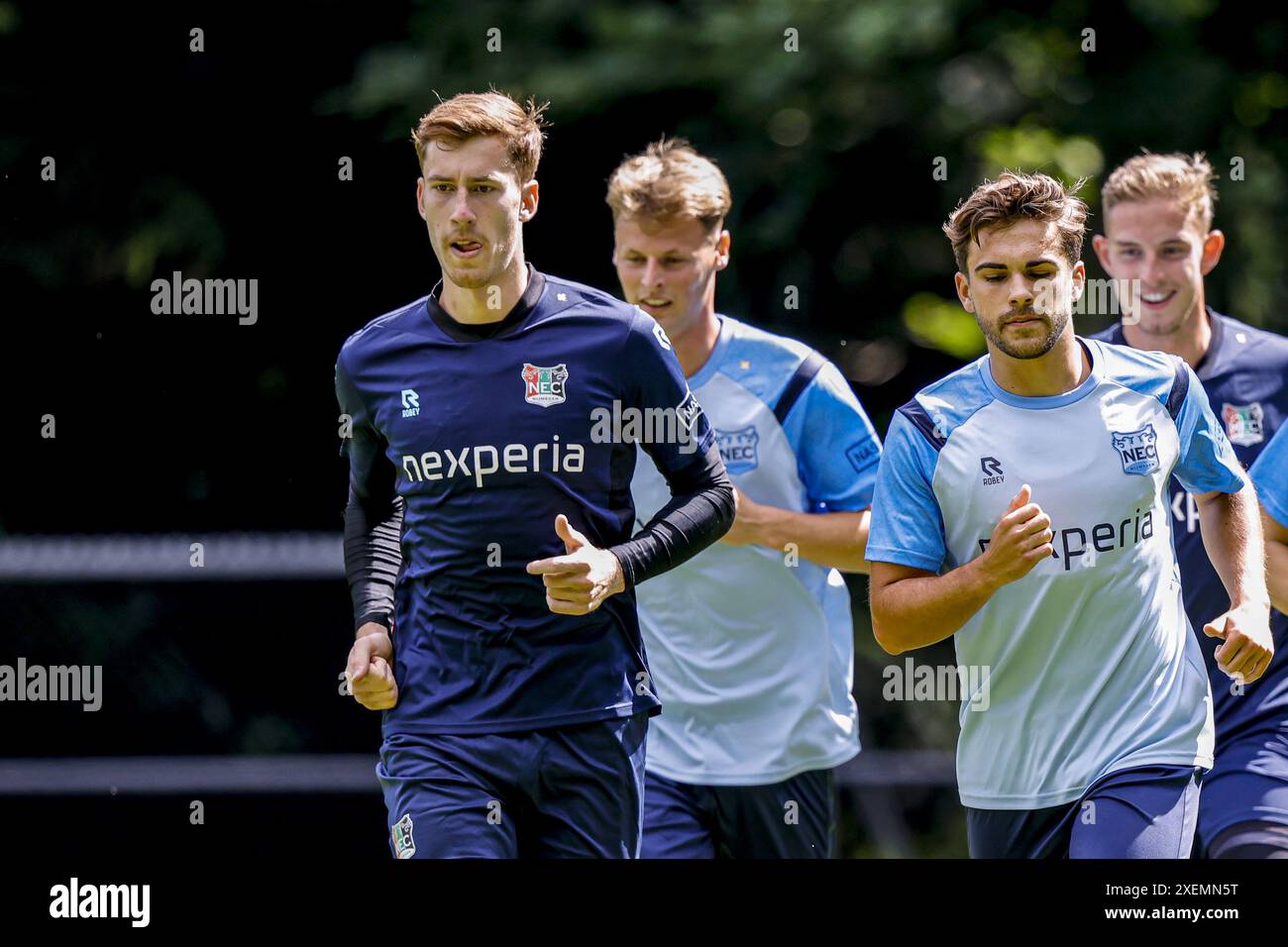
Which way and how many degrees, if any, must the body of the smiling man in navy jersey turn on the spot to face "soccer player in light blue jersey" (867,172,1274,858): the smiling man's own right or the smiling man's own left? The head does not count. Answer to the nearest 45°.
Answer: approximately 45° to the smiling man's own left

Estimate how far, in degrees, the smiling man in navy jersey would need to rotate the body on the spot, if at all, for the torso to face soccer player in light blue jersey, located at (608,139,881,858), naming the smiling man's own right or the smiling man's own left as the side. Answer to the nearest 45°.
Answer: approximately 45° to the smiling man's own right

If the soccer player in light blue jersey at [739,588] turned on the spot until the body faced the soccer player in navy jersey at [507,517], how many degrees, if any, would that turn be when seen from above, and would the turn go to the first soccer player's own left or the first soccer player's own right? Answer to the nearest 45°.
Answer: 0° — they already face them

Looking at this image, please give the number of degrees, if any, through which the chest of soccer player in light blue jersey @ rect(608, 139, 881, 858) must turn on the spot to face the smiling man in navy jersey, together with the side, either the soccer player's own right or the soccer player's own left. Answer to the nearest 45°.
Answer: approximately 135° to the soccer player's own left

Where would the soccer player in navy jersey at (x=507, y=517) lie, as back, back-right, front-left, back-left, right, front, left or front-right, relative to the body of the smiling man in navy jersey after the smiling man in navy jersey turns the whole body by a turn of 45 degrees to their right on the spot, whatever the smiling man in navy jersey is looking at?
front-left

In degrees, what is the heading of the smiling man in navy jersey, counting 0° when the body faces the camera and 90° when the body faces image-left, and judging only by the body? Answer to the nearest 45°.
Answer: approximately 45°

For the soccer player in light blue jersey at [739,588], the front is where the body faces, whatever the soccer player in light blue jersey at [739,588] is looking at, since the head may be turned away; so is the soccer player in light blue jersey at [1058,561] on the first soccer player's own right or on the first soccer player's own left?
on the first soccer player's own left

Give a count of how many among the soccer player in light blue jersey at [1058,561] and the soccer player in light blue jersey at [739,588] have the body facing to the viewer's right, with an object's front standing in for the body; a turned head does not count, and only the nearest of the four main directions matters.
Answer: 0

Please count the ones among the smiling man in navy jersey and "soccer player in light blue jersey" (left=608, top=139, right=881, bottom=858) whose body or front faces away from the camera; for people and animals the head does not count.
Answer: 0

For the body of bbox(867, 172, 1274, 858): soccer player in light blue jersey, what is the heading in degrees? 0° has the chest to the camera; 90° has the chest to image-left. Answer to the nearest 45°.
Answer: approximately 0°

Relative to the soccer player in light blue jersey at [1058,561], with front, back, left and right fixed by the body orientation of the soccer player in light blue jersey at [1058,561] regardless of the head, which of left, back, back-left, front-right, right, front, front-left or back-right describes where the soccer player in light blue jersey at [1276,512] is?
back-left
